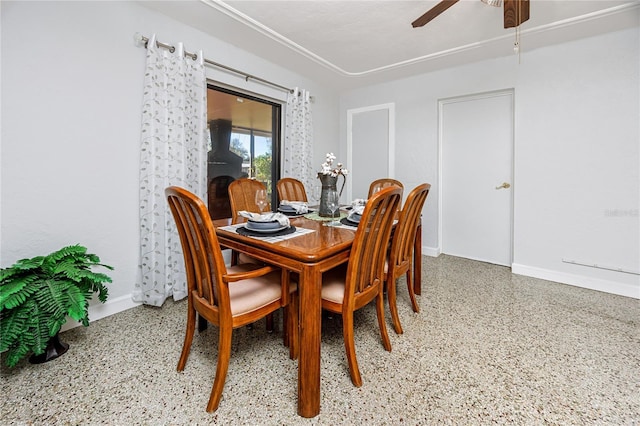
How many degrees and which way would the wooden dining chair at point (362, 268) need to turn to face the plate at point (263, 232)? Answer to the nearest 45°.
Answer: approximately 45° to its left

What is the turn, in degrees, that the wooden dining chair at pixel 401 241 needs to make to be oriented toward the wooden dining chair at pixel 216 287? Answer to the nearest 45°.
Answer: approximately 90° to its left

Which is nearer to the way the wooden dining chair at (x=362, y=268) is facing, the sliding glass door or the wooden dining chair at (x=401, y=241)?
the sliding glass door

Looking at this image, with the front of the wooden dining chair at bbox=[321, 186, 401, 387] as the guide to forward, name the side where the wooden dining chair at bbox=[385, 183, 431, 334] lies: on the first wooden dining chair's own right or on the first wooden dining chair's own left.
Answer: on the first wooden dining chair's own right

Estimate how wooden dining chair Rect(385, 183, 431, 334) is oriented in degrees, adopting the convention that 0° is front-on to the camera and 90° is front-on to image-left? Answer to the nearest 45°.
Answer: approximately 135°

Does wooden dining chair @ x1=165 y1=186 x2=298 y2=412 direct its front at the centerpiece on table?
yes

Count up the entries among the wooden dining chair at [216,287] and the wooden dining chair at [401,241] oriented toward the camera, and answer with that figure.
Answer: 0

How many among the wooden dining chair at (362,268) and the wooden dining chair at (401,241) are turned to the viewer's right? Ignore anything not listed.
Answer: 0

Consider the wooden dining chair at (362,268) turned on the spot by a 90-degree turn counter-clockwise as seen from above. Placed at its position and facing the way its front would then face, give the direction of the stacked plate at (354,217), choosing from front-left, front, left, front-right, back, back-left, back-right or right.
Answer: back-right

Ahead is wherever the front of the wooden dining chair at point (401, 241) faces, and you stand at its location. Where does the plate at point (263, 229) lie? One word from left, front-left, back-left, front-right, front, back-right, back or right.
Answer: left
